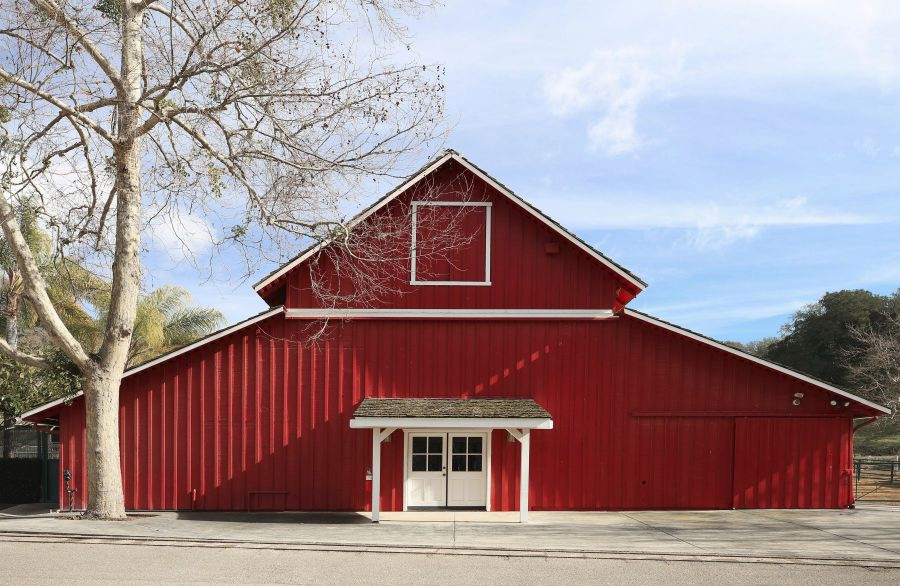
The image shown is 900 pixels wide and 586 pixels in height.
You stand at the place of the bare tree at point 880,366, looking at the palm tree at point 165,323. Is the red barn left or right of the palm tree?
left

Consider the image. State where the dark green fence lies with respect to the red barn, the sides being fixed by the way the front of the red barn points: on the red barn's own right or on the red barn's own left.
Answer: on the red barn's own right

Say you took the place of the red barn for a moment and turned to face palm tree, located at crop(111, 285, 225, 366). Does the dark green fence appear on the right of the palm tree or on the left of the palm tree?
left

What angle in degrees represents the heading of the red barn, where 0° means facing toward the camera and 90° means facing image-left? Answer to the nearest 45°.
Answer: approximately 0°

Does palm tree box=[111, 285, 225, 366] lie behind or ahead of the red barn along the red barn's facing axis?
behind
